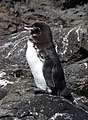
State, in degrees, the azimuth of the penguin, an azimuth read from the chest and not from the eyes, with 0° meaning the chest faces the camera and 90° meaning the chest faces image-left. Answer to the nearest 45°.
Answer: approximately 90°
